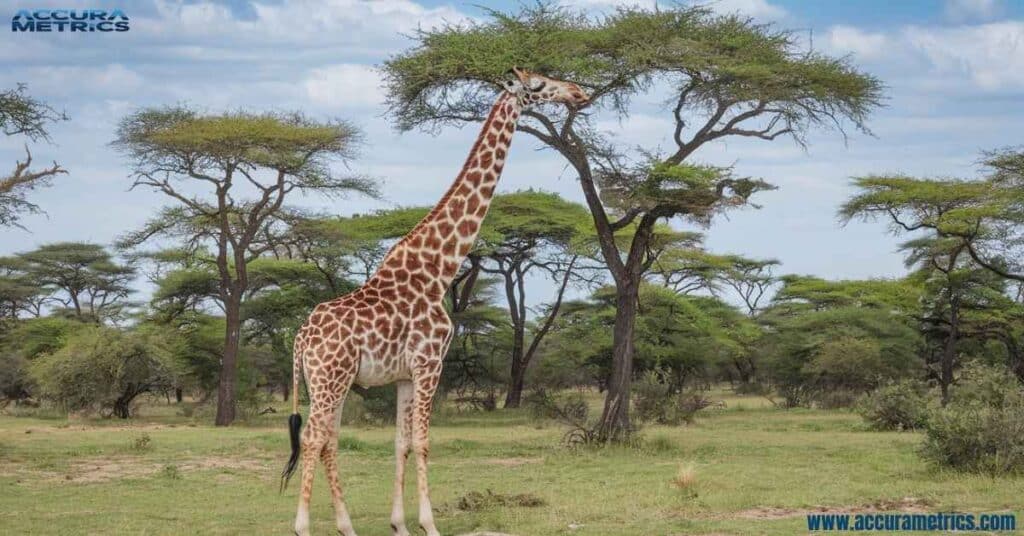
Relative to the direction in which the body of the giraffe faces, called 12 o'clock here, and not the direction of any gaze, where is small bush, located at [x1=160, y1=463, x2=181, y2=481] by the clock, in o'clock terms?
The small bush is roughly at 8 o'clock from the giraffe.

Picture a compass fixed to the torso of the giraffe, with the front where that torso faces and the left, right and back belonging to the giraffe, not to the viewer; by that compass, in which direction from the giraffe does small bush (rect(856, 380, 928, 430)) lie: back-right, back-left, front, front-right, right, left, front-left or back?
front-left

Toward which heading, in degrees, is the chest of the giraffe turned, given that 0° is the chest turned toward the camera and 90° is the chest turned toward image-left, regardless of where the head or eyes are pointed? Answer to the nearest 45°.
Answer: approximately 270°

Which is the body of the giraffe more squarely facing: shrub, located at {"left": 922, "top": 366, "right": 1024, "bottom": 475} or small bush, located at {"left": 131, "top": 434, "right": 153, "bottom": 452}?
the shrub

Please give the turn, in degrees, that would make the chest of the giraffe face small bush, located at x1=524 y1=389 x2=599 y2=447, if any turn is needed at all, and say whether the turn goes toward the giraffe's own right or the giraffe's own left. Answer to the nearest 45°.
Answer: approximately 90° to the giraffe's own left

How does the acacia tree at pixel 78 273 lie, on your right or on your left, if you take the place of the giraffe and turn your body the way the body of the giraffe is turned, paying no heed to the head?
on your left

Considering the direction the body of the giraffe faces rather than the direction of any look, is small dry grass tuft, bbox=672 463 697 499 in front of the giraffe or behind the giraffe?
in front

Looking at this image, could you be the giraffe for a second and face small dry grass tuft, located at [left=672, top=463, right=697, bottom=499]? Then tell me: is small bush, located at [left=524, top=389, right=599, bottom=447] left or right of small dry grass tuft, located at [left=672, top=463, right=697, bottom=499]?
left

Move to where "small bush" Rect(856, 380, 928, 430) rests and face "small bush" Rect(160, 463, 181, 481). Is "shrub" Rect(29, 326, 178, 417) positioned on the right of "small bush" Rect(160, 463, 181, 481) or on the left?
right

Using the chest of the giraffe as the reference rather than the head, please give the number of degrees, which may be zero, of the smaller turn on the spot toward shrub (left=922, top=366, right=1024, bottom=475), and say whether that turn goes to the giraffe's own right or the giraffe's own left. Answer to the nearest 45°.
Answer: approximately 45° to the giraffe's own left

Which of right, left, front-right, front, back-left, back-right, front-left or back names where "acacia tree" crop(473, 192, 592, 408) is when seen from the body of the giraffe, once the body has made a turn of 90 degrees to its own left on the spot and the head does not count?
front
